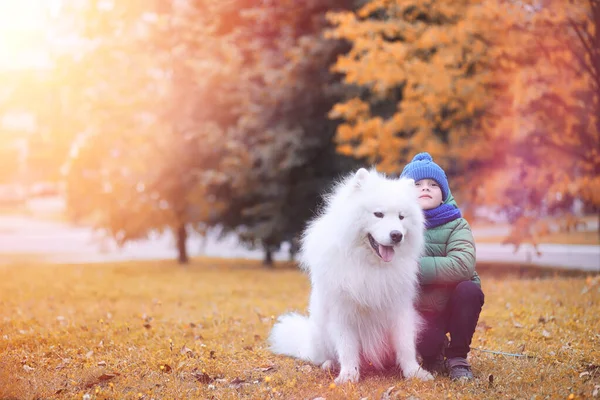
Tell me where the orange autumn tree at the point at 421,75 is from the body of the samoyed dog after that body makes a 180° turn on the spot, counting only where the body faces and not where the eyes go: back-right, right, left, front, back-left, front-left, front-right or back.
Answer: front-right

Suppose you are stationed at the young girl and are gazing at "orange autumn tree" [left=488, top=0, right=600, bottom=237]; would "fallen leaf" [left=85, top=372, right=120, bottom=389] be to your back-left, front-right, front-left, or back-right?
back-left

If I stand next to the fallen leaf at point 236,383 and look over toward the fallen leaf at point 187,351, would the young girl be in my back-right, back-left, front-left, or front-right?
back-right

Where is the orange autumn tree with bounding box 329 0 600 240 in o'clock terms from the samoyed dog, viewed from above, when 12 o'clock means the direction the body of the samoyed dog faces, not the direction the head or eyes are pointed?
The orange autumn tree is roughly at 8 o'clock from the samoyed dog.

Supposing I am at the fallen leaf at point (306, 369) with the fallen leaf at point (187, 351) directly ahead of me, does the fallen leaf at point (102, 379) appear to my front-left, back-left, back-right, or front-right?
front-left

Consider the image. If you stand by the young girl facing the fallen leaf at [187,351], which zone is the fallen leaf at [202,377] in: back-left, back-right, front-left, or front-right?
front-left

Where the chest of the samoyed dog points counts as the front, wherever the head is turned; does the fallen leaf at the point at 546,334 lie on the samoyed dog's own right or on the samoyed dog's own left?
on the samoyed dog's own left

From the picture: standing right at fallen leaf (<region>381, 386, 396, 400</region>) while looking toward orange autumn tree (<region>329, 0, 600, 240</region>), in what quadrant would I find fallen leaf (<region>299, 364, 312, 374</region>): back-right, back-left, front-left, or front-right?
front-left

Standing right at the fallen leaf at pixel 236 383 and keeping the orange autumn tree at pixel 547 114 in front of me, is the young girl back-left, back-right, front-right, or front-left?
front-right

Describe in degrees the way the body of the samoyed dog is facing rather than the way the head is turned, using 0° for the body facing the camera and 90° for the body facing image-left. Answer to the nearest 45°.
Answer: approximately 315°

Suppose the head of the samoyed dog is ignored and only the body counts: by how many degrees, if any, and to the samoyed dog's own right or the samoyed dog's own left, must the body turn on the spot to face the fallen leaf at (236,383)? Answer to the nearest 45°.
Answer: approximately 135° to the samoyed dog's own right

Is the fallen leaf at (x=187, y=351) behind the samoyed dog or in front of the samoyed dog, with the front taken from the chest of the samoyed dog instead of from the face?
behind
